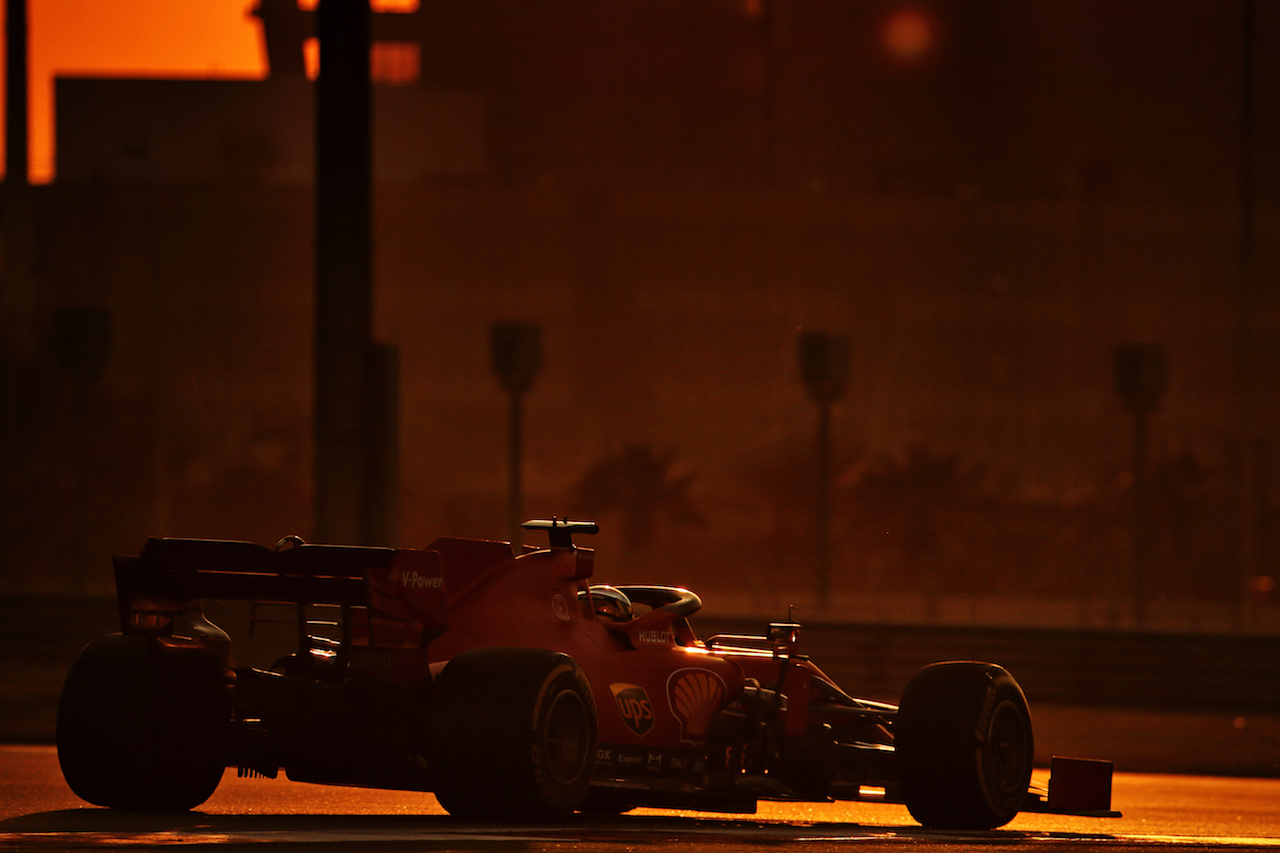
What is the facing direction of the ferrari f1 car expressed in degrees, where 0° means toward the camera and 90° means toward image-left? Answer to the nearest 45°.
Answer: approximately 225°

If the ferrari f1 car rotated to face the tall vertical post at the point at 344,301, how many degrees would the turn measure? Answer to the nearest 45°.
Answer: approximately 45° to its left

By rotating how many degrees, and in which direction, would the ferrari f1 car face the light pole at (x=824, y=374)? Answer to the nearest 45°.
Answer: approximately 45° to its left
